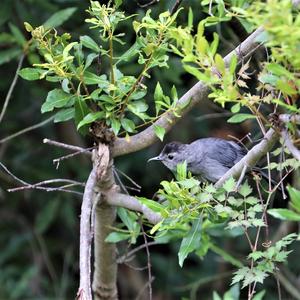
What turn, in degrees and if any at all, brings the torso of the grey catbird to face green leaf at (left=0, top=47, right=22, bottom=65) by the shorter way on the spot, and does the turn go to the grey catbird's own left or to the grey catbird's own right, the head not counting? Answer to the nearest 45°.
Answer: approximately 45° to the grey catbird's own right

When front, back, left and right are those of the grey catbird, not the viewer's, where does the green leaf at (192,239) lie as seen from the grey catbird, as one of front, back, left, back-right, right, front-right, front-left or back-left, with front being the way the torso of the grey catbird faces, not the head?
left

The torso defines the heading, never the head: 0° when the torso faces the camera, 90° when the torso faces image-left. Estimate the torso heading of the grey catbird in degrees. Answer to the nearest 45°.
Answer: approximately 90°

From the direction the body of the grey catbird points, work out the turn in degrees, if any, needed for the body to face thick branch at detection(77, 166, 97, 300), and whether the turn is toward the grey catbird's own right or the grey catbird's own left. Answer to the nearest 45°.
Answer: approximately 45° to the grey catbird's own left

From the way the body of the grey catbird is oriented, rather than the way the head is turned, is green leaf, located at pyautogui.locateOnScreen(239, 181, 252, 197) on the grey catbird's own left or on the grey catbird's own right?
on the grey catbird's own left

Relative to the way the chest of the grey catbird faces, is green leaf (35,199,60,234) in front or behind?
in front

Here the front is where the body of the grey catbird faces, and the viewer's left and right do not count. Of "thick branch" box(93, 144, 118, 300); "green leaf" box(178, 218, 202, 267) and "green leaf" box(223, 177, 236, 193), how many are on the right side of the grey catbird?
0
